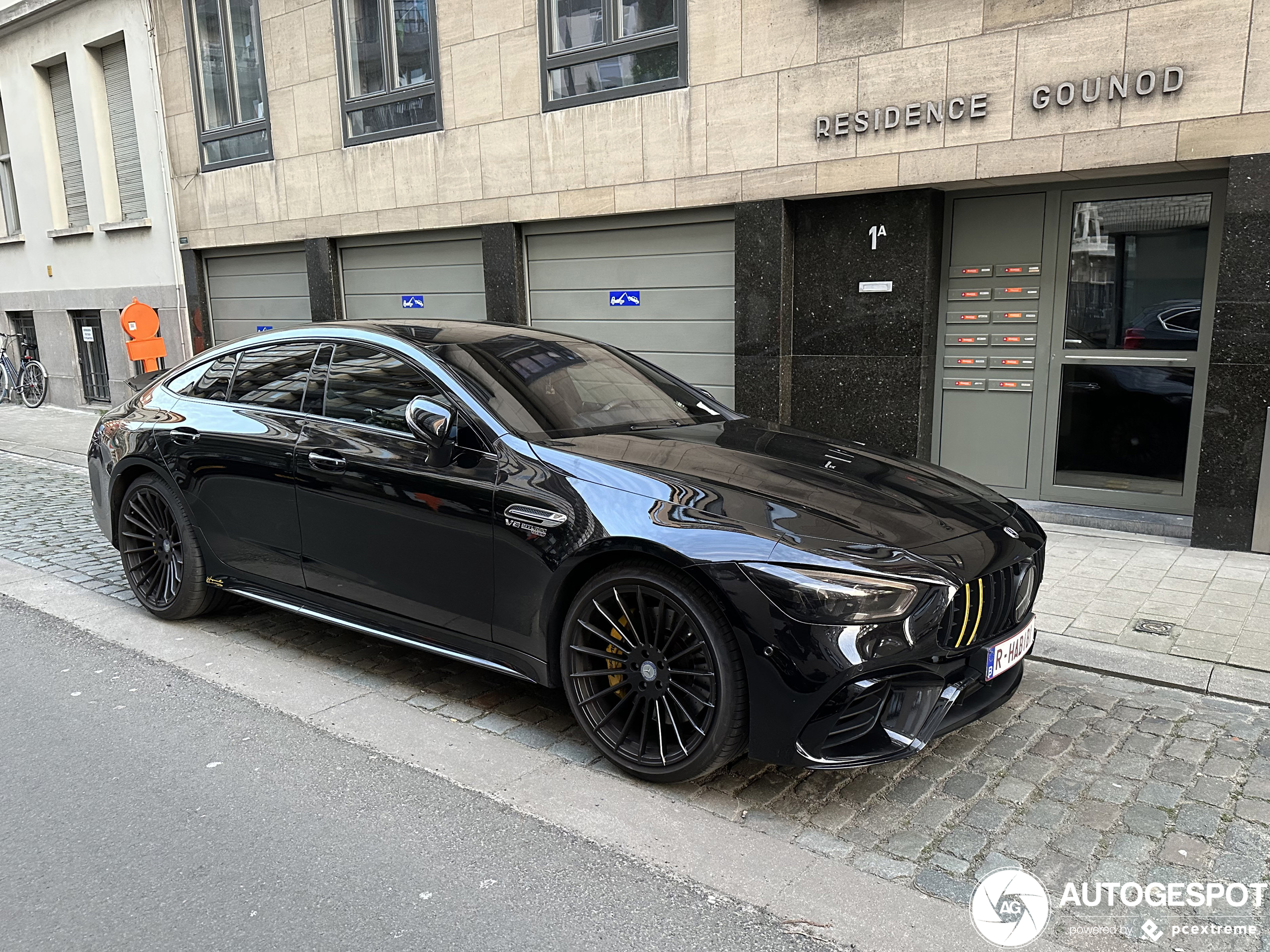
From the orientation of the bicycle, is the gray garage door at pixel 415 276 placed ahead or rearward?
rearward

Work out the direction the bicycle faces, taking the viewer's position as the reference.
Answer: facing away from the viewer and to the left of the viewer

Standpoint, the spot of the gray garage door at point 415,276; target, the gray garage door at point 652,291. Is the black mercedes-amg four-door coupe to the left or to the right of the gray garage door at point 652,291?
right

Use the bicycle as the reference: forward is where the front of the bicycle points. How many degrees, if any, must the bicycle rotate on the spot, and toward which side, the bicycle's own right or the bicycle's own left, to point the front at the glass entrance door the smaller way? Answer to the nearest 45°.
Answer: approximately 180°

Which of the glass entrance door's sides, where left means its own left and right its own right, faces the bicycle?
right

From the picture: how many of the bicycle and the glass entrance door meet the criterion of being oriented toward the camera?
1

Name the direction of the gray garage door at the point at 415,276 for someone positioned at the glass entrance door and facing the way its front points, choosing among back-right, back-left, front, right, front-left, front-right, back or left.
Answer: right

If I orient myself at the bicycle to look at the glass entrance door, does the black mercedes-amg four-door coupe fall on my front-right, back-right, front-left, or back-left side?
front-right

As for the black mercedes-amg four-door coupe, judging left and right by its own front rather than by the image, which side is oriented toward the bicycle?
back

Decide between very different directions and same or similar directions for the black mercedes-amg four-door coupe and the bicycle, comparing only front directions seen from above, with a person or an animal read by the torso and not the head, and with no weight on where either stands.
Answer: very different directions

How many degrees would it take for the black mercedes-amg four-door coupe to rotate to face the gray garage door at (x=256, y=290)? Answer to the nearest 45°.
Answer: approximately 135° to its left

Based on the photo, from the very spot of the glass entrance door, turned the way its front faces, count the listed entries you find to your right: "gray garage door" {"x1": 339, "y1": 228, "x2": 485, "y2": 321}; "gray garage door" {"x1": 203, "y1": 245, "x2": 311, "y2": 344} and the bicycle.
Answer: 3

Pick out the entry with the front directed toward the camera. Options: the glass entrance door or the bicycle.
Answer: the glass entrance door

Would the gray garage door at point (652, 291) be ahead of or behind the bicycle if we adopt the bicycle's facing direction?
behind

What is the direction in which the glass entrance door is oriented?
toward the camera
